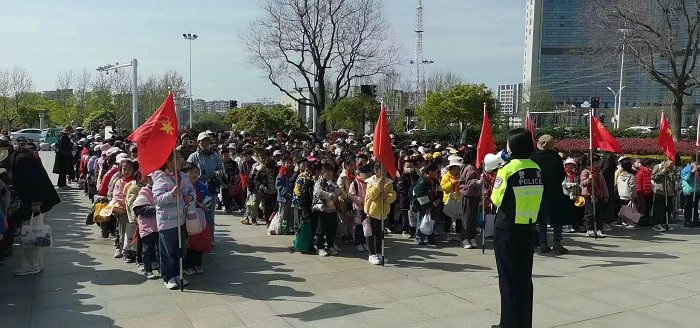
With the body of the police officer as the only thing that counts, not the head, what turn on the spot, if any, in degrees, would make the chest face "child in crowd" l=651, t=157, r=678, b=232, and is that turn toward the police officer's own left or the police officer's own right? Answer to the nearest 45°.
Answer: approximately 45° to the police officer's own right

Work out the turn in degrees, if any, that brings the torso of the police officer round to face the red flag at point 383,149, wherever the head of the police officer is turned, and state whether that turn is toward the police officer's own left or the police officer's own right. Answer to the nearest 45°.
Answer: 0° — they already face it

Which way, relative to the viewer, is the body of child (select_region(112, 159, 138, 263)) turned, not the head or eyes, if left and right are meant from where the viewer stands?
facing the viewer and to the right of the viewer

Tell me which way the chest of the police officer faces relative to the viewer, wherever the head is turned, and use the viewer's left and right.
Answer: facing away from the viewer and to the left of the viewer

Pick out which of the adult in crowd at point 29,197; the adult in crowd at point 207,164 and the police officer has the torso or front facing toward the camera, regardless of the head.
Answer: the adult in crowd at point 207,164

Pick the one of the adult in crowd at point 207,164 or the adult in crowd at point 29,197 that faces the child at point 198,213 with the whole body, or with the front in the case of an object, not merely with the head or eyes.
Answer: the adult in crowd at point 207,164

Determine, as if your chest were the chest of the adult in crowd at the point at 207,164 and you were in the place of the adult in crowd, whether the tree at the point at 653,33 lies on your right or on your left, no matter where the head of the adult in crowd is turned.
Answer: on your left

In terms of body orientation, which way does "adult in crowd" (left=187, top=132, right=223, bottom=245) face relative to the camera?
toward the camera
